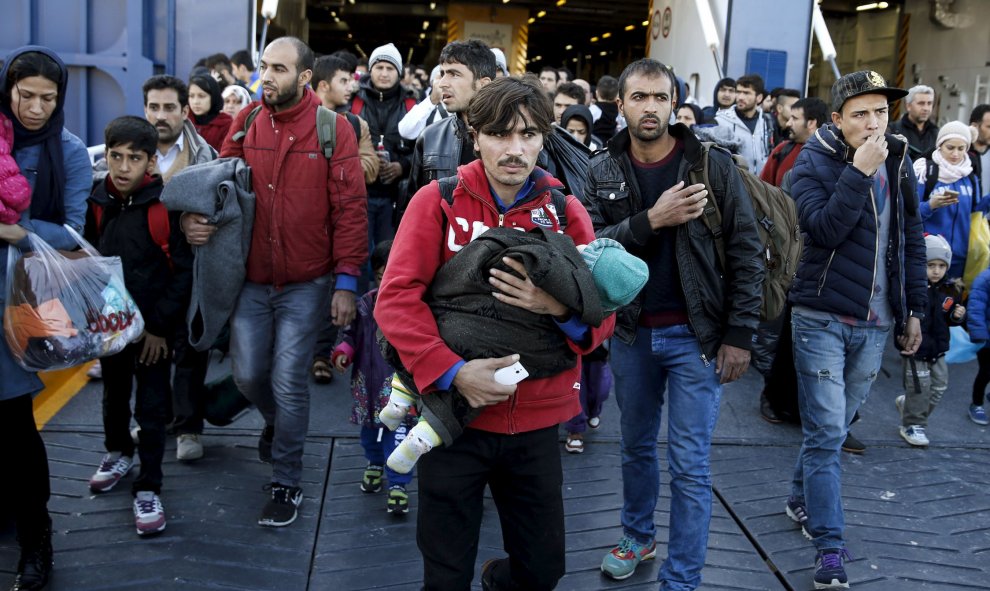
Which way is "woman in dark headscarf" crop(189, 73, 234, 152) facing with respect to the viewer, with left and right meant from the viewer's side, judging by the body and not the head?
facing the viewer and to the left of the viewer

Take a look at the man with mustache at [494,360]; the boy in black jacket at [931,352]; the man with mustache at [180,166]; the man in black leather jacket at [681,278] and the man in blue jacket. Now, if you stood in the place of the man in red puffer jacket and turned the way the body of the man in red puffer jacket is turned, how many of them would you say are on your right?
1

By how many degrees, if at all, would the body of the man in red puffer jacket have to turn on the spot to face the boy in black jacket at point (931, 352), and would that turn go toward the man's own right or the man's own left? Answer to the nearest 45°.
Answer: approximately 135° to the man's own left

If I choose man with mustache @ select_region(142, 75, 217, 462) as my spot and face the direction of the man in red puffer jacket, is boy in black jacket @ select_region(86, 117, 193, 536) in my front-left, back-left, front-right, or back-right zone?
front-right

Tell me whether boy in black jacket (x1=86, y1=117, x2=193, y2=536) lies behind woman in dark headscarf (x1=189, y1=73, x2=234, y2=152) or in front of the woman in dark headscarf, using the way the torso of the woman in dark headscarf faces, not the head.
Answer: in front

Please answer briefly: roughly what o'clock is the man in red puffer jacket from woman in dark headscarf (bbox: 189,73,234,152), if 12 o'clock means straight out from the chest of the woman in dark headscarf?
The man in red puffer jacket is roughly at 10 o'clock from the woman in dark headscarf.

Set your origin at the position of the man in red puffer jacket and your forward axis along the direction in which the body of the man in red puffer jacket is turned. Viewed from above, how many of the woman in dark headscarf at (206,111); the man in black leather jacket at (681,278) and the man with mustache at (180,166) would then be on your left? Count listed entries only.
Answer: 1

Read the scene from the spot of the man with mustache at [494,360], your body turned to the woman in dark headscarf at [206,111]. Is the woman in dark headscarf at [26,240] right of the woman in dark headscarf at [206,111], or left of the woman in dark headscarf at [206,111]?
left

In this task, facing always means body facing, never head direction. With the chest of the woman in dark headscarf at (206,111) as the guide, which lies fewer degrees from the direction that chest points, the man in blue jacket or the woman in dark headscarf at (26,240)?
the woman in dark headscarf

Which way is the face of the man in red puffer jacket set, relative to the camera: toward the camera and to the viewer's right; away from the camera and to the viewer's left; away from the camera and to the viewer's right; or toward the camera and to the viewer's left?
toward the camera and to the viewer's left

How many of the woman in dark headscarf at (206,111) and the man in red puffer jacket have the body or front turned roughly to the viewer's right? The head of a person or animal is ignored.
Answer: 0

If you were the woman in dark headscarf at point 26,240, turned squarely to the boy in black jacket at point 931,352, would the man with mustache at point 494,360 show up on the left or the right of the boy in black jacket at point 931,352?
right

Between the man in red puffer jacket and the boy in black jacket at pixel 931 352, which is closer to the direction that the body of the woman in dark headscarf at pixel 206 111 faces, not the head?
the man in red puffer jacket

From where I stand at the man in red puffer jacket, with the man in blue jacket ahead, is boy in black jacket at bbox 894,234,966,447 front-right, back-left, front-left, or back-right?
front-left
